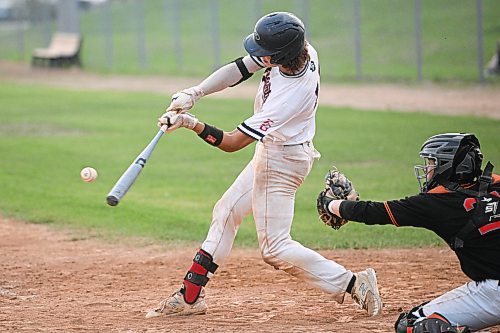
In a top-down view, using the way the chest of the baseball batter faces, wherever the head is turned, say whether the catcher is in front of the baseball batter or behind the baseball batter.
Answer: behind

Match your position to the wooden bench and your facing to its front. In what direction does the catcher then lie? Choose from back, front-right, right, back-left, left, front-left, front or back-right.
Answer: front-left

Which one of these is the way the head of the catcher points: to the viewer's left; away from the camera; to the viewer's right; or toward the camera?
to the viewer's left

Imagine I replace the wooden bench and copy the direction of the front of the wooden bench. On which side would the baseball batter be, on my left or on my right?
on my left

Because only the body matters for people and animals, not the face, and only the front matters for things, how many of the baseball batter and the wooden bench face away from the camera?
0

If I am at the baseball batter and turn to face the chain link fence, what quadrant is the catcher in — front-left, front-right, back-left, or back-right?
back-right
